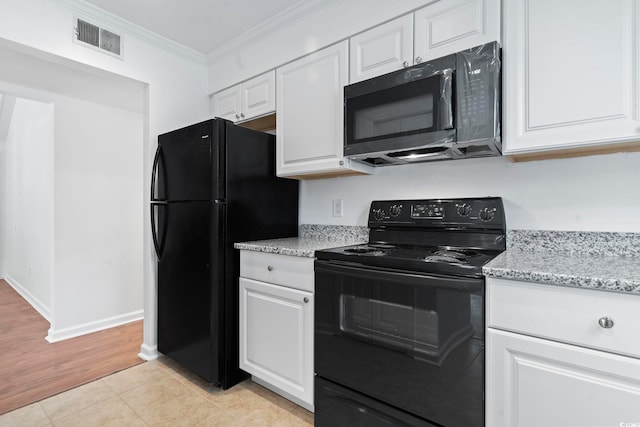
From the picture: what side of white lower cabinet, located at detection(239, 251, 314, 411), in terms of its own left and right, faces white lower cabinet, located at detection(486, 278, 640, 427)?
left

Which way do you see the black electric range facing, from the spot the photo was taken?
facing the viewer and to the left of the viewer

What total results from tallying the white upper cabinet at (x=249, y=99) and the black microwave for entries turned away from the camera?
0

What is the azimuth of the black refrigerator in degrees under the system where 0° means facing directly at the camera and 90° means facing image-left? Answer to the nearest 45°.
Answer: approximately 45°

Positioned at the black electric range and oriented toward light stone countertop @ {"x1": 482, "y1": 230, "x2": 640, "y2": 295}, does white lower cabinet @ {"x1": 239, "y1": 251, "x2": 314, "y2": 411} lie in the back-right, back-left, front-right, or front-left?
back-left

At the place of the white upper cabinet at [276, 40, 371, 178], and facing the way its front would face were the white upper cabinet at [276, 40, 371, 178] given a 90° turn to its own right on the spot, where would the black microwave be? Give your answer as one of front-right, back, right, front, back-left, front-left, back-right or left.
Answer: back

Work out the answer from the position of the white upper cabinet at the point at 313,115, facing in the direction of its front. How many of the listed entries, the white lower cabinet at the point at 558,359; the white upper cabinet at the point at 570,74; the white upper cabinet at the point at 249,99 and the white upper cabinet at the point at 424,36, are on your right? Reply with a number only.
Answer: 1
